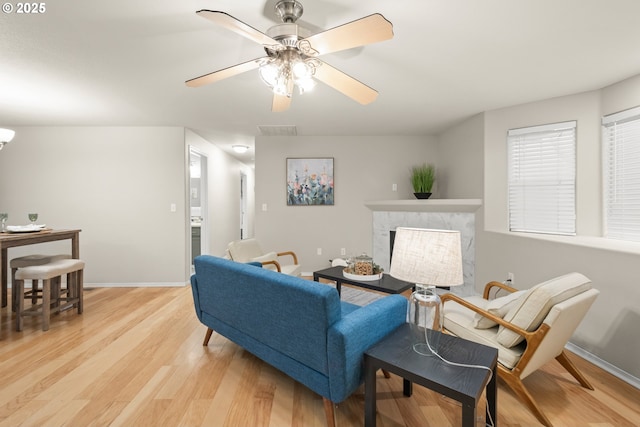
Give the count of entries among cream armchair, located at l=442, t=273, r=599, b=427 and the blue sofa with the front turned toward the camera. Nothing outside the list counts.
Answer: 0

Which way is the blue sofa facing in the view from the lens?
facing away from the viewer and to the right of the viewer

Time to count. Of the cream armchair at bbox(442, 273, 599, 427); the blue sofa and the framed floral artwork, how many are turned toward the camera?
1

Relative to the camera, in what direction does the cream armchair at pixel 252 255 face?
facing the viewer and to the right of the viewer

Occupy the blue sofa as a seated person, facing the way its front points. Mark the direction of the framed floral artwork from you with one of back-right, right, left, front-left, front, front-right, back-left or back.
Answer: front-left

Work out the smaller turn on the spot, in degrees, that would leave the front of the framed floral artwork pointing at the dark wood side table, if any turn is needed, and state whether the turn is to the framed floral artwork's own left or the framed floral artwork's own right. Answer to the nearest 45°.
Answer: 0° — it already faces it

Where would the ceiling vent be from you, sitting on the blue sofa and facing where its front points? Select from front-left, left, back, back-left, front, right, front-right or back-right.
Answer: front-left

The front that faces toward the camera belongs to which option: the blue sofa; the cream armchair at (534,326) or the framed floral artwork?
the framed floral artwork

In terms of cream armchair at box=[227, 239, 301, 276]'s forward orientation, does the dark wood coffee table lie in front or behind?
in front

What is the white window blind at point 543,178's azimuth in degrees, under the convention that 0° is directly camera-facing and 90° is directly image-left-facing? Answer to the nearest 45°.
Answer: approximately 45°

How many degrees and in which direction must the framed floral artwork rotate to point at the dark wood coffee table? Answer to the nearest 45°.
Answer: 0° — it already faces it

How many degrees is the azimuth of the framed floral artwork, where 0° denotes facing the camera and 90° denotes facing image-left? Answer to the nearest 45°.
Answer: approximately 0°

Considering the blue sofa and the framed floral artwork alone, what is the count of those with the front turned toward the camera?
1
